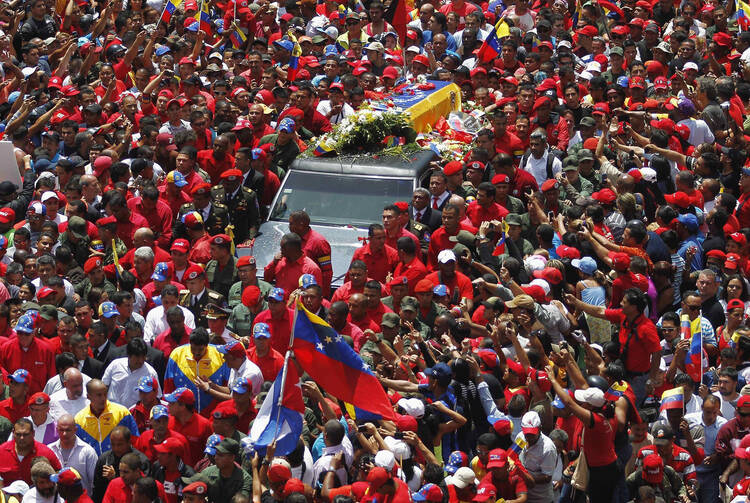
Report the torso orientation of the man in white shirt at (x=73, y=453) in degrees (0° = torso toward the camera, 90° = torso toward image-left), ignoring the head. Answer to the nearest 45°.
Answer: approximately 45°

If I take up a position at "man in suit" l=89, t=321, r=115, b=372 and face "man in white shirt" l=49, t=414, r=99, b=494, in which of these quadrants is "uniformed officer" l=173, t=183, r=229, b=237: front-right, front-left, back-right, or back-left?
back-left

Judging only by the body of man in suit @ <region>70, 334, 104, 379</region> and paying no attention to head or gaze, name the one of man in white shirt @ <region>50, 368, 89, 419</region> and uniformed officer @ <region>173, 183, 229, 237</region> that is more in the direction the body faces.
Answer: the man in white shirt

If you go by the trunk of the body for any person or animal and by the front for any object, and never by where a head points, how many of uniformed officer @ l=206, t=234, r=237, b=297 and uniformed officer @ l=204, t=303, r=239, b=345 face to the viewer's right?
0

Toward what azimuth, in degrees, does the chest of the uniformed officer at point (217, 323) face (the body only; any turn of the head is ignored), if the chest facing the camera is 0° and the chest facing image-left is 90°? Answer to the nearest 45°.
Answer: approximately 45°

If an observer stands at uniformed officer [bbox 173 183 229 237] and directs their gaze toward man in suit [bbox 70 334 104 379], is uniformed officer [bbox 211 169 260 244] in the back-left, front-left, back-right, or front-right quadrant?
back-left

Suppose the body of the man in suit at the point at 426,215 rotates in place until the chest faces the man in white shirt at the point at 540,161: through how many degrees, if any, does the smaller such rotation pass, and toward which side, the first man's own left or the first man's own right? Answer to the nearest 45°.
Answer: approximately 180°

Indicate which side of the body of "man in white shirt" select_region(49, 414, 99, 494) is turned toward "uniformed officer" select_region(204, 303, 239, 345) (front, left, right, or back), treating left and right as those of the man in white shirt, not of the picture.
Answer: back

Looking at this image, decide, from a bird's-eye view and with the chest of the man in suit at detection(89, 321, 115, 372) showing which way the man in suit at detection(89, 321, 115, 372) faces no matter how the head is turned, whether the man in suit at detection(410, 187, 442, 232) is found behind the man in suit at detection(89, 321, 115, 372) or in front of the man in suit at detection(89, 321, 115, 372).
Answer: behind

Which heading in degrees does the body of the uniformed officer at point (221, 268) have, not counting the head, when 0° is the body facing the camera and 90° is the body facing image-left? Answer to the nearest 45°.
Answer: approximately 45°

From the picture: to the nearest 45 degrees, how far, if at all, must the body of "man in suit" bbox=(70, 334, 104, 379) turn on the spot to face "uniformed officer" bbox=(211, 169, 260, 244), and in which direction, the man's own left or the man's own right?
approximately 180°
